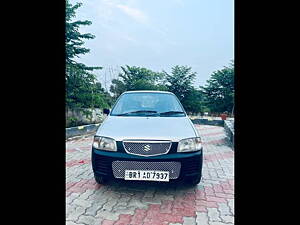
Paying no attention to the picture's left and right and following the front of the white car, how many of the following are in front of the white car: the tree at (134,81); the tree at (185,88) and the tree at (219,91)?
0

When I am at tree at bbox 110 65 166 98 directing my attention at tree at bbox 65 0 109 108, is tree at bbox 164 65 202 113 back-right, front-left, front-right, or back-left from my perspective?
back-left

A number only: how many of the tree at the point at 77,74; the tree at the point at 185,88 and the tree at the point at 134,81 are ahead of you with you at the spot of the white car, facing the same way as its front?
0

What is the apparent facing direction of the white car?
toward the camera

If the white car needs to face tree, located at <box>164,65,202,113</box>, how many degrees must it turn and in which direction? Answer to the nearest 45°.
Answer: approximately 180°

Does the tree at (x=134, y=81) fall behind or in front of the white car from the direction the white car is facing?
behind

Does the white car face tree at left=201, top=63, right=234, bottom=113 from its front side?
no

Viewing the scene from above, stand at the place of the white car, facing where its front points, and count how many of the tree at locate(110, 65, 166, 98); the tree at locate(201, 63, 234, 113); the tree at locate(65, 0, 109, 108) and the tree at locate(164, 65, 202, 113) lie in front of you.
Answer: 0

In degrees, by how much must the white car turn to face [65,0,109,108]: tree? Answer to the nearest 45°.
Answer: approximately 135° to its right

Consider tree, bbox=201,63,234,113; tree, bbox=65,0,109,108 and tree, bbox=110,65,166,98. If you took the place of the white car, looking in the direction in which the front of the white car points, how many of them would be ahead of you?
0
